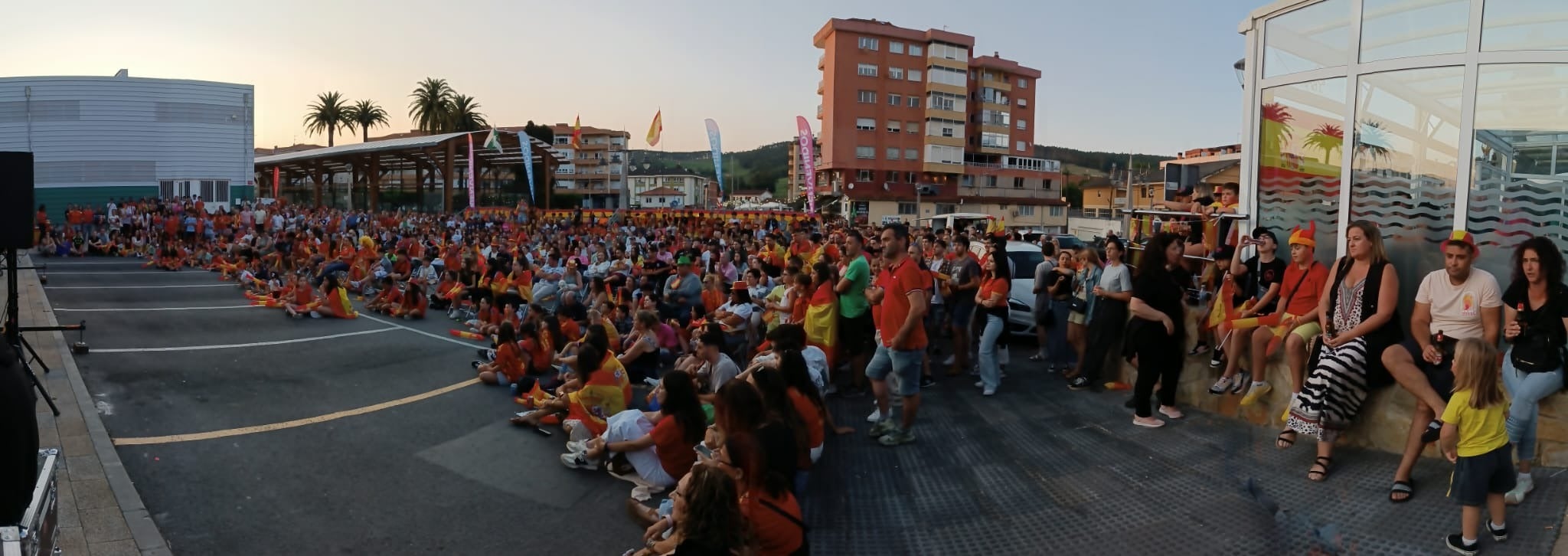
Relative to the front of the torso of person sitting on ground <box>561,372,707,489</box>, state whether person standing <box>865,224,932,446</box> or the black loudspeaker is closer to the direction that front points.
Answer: the black loudspeaker

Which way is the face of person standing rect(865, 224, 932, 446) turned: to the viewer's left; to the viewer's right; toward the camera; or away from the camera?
to the viewer's left

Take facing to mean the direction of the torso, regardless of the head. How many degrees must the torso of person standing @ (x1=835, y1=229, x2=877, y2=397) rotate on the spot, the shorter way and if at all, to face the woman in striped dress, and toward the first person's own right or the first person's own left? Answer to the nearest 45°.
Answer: approximately 135° to the first person's own left

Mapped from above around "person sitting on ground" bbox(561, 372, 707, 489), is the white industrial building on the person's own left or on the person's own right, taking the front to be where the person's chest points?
on the person's own right

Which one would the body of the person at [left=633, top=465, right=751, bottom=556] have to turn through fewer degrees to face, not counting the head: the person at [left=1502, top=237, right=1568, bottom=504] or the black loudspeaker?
the black loudspeaker

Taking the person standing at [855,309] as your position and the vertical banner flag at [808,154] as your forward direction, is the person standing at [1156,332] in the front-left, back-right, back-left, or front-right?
back-right

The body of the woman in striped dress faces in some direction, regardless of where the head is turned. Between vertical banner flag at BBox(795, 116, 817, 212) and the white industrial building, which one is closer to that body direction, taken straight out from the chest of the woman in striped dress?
the white industrial building
